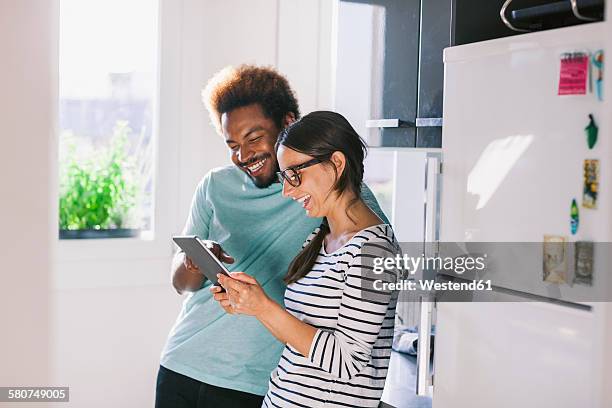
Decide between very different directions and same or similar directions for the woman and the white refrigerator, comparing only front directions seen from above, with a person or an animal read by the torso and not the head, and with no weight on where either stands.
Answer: same or similar directions

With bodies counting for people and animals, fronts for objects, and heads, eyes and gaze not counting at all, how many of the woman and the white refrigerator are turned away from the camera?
0

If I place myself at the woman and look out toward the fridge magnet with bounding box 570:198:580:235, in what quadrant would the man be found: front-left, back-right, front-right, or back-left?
back-left

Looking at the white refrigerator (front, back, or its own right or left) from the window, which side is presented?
right

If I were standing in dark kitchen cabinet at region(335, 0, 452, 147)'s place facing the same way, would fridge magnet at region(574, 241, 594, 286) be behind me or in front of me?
in front

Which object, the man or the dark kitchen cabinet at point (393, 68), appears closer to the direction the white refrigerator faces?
the man

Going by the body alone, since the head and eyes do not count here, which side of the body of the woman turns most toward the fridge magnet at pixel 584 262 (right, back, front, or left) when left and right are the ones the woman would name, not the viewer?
left

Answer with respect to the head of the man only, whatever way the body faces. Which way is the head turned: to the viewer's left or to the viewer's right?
to the viewer's left

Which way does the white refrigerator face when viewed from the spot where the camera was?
facing the viewer and to the left of the viewer

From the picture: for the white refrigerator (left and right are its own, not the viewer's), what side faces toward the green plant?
right

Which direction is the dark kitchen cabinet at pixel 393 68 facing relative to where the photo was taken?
toward the camera

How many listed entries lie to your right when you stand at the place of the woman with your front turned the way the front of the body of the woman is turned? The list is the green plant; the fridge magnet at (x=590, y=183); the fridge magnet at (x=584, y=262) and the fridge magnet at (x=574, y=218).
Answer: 1

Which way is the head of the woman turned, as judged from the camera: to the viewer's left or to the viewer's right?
to the viewer's left
